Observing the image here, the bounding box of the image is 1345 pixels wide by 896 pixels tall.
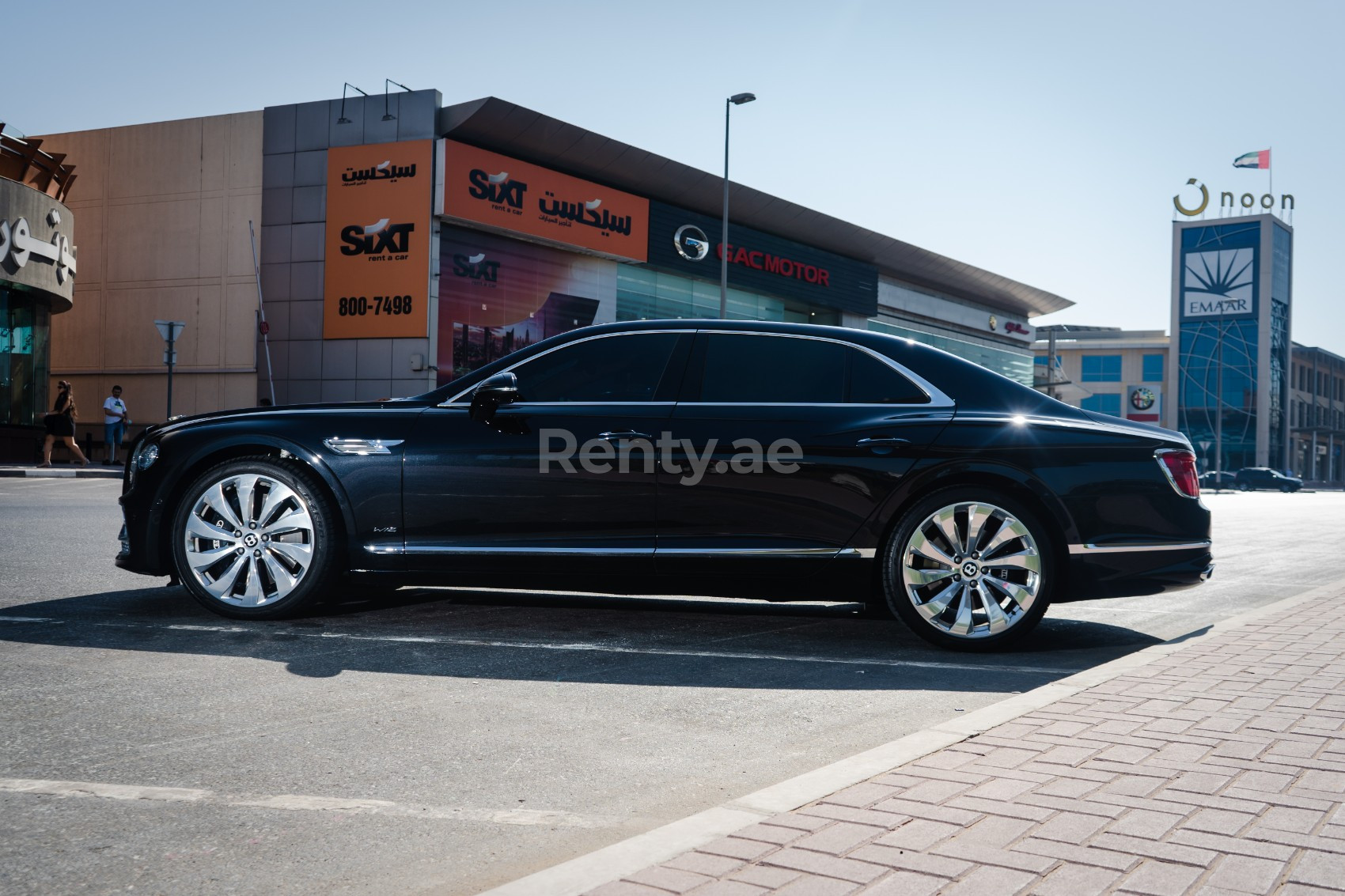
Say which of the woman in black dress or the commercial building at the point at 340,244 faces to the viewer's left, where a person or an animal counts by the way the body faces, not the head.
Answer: the woman in black dress

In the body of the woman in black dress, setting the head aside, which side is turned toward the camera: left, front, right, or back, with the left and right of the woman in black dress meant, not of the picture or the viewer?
left

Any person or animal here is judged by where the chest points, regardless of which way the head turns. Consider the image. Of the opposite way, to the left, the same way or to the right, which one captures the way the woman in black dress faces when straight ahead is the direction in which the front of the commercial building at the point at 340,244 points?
to the right

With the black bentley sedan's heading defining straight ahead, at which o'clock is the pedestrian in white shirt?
The pedestrian in white shirt is roughly at 2 o'clock from the black bentley sedan.

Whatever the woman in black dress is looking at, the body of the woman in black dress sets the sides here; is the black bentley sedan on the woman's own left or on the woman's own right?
on the woman's own left

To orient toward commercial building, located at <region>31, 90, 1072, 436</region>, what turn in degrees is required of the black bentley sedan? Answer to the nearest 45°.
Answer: approximately 90° to its right

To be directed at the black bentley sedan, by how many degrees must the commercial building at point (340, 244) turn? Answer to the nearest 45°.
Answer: approximately 45° to its right

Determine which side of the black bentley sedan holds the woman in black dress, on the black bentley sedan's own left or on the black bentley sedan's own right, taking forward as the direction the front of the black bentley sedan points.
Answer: on the black bentley sedan's own right

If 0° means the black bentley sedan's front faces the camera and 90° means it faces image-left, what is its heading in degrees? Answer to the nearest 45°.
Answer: approximately 90°

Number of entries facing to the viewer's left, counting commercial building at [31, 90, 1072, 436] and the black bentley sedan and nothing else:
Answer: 1
